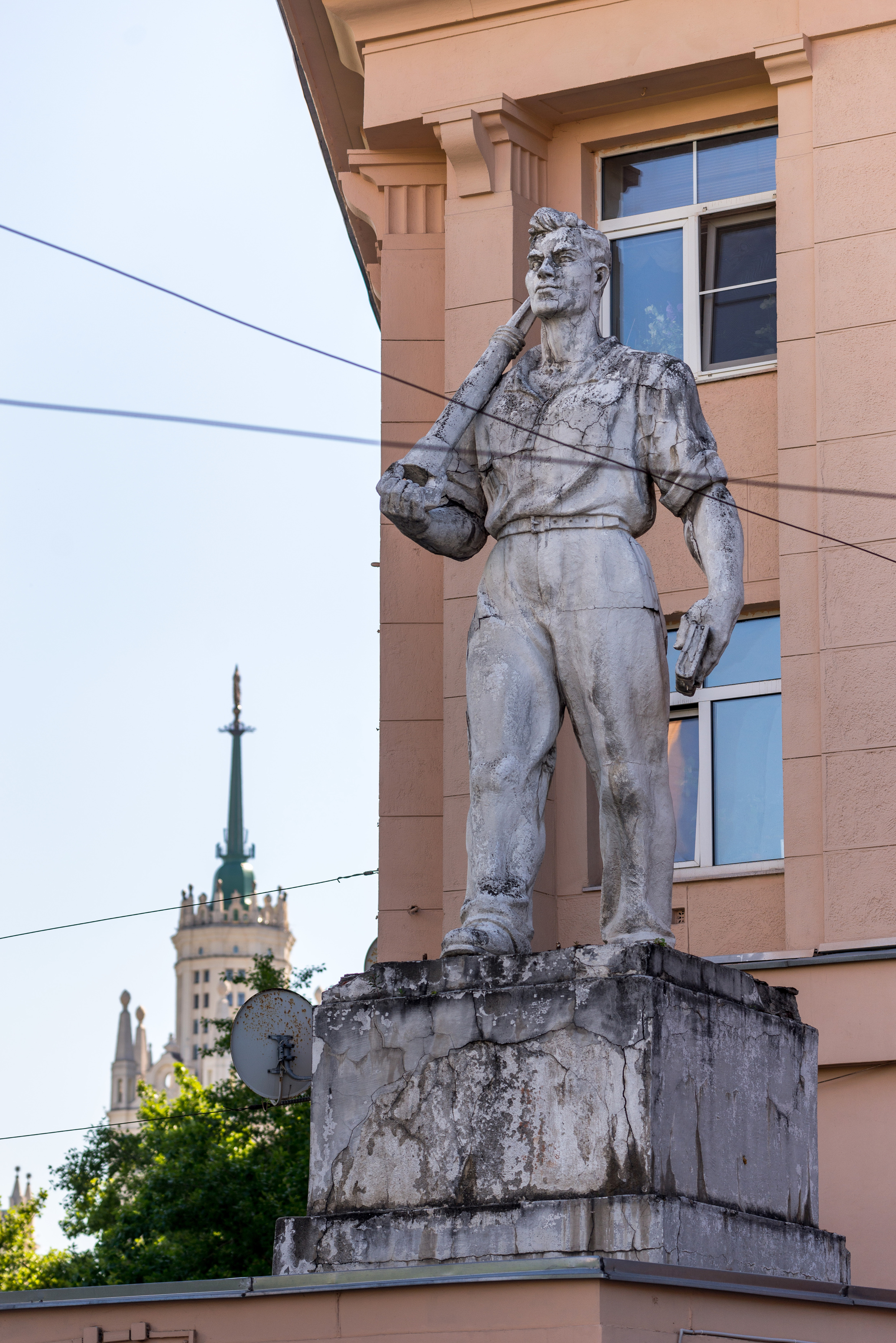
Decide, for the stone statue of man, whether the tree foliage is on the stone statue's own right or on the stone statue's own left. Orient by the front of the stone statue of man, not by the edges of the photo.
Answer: on the stone statue's own right

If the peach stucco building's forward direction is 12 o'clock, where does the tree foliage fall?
The tree foliage is roughly at 4 o'clock from the peach stucco building.

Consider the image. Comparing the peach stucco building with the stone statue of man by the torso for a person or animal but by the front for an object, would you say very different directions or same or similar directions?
same or similar directions

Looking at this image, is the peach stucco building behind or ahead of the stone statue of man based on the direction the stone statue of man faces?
behind

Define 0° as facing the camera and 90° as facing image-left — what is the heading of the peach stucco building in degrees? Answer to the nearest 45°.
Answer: approximately 45°

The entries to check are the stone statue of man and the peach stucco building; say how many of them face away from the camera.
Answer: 0

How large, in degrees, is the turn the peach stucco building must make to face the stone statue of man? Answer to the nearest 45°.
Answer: approximately 45° to its left

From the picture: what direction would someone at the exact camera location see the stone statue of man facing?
facing the viewer and to the left of the viewer

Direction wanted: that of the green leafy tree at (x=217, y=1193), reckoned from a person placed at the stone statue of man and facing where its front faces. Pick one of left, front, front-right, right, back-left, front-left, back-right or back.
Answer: back-right

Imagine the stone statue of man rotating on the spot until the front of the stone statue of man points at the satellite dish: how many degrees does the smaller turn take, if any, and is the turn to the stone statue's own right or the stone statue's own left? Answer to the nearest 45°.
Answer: approximately 135° to the stone statue's own right
